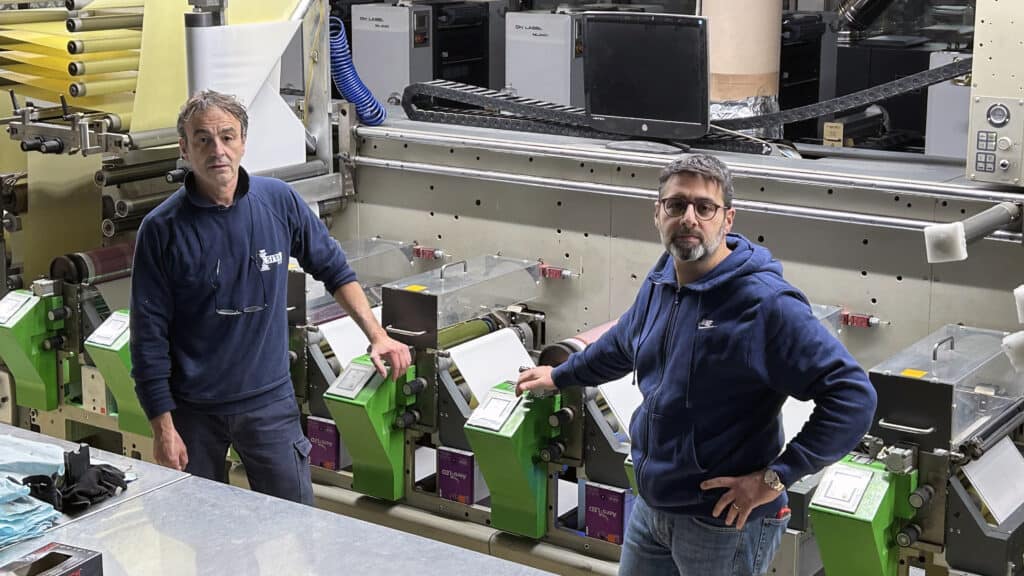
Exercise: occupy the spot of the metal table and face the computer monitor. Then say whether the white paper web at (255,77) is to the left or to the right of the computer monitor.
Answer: left

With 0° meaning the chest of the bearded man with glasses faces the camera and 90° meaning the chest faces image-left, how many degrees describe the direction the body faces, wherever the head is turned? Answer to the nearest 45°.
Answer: approximately 45°

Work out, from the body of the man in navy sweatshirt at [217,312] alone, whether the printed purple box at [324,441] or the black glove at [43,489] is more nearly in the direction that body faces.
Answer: the black glove

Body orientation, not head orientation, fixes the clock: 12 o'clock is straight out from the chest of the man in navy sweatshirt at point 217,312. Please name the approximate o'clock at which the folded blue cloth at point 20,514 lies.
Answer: The folded blue cloth is roughly at 1 o'clock from the man in navy sweatshirt.

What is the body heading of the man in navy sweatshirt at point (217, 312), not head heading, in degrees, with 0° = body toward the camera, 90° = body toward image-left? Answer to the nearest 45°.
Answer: approximately 0°

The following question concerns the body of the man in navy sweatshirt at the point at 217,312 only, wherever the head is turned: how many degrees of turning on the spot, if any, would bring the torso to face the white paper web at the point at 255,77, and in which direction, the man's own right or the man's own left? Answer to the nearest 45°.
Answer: approximately 180°

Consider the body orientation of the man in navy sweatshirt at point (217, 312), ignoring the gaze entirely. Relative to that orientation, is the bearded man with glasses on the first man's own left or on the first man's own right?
on the first man's own left

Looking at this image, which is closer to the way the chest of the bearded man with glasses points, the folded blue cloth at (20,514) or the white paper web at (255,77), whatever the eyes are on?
the folded blue cloth

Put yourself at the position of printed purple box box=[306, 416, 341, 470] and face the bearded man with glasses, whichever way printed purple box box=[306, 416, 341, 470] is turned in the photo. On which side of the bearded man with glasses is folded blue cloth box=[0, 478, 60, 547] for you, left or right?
right
